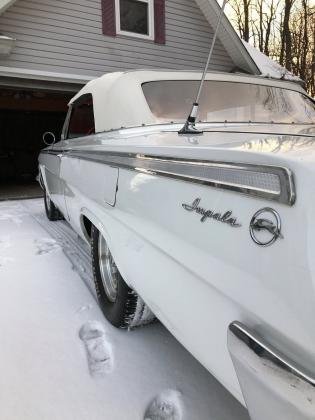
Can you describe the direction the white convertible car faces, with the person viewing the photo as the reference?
facing away from the viewer and to the left of the viewer

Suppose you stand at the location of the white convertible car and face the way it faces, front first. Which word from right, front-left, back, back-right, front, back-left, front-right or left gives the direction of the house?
front-right
